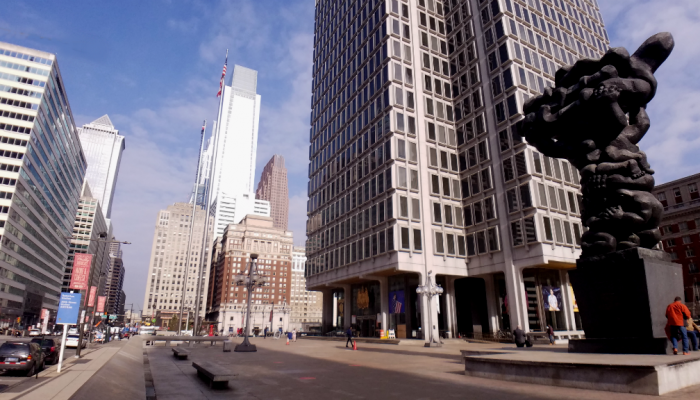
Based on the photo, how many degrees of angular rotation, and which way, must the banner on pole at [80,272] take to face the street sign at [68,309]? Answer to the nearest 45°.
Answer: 0° — it already faces it

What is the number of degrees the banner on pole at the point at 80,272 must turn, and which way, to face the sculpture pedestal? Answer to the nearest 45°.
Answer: approximately 45° to its left

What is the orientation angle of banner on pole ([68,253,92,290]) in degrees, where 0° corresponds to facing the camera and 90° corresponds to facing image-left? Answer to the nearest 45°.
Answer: approximately 0°
